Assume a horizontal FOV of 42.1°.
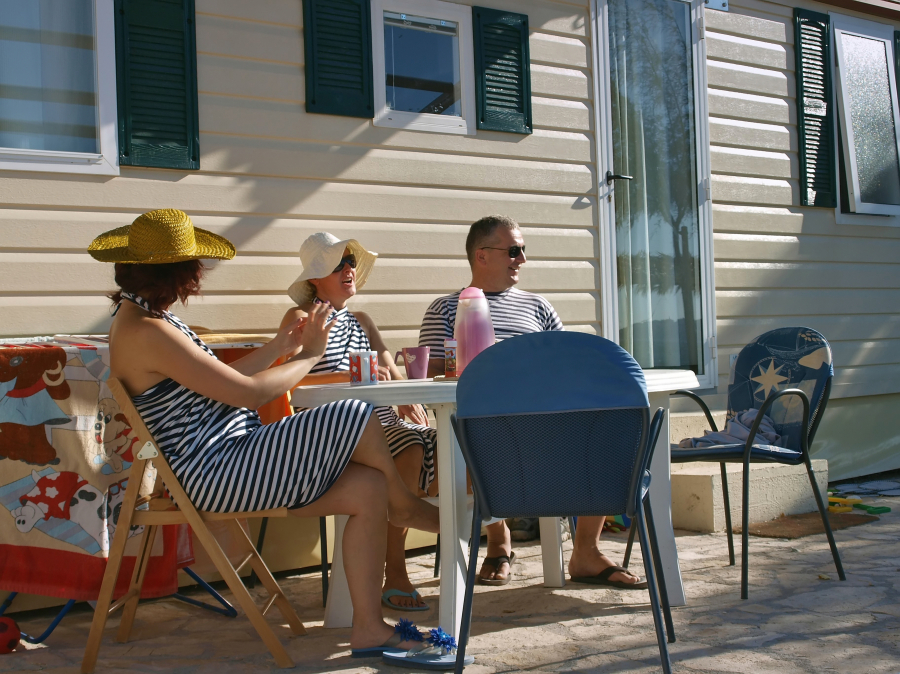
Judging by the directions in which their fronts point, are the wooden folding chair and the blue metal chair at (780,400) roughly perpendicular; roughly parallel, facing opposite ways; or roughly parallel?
roughly parallel, facing opposite ways

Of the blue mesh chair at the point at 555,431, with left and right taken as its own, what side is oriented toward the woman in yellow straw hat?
left

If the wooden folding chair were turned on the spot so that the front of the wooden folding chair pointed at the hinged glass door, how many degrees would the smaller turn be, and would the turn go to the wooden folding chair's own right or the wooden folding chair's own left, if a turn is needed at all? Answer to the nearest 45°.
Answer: approximately 45° to the wooden folding chair's own left

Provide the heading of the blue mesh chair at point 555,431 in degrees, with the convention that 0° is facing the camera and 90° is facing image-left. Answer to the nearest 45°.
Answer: approximately 180°

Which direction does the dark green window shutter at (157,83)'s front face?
toward the camera

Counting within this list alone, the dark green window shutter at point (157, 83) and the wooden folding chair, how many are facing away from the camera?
0

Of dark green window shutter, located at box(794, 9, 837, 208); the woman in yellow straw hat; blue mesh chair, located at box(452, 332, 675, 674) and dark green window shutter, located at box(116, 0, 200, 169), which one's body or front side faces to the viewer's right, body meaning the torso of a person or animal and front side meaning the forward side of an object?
the woman in yellow straw hat

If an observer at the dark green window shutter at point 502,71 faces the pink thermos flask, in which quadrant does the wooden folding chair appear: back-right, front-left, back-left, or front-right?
front-right

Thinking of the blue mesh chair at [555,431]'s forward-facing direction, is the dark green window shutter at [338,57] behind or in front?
in front

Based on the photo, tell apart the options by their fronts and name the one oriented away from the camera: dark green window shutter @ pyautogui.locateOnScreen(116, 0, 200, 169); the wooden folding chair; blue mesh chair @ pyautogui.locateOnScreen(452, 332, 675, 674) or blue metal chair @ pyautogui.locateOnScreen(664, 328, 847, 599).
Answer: blue mesh chair @ pyautogui.locateOnScreen(452, 332, 675, 674)

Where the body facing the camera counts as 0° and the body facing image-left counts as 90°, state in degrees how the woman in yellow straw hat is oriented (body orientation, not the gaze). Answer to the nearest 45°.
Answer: approximately 270°

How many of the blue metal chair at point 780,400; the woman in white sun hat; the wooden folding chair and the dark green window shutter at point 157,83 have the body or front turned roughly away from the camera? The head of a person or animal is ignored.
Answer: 0

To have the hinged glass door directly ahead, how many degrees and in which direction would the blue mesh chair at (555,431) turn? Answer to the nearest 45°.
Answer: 0° — it already faces it

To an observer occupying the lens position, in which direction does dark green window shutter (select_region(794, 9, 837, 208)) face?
facing the viewer

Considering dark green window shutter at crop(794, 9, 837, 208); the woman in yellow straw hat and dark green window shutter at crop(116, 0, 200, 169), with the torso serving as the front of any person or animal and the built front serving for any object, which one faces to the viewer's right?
the woman in yellow straw hat
